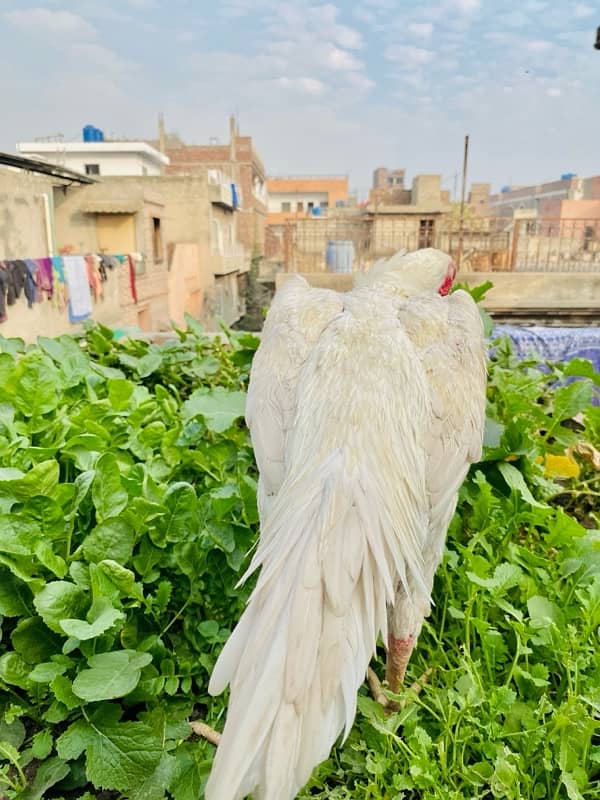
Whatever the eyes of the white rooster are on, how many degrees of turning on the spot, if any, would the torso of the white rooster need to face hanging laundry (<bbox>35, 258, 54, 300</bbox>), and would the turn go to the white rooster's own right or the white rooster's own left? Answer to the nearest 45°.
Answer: approximately 45° to the white rooster's own left

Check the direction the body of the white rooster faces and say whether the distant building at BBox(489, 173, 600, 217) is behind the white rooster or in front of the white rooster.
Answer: in front

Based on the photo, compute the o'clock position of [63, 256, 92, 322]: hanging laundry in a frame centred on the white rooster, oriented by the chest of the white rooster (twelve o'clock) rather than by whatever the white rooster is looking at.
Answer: The hanging laundry is roughly at 11 o'clock from the white rooster.

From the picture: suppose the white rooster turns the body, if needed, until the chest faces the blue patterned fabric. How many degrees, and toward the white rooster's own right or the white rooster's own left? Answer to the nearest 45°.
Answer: approximately 45° to the white rooster's own right

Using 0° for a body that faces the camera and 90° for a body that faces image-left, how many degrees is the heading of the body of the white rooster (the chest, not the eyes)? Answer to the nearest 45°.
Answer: approximately 180°

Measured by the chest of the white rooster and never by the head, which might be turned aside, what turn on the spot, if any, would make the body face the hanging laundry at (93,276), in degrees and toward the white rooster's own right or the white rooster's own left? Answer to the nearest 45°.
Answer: approximately 45° to the white rooster's own left

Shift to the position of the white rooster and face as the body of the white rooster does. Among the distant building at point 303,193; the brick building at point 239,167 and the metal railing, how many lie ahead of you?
3

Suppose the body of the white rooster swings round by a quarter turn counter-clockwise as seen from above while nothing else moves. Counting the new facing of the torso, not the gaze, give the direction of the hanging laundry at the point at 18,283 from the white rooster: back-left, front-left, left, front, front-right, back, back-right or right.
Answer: front-right

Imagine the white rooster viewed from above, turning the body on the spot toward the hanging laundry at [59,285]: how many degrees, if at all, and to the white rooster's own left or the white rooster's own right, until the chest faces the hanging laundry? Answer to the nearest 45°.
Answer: approximately 45° to the white rooster's own left

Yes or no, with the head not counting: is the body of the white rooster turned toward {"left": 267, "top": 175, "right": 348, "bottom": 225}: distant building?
yes

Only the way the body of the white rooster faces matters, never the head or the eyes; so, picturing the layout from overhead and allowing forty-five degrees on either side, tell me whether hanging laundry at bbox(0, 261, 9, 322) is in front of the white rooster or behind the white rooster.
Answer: in front

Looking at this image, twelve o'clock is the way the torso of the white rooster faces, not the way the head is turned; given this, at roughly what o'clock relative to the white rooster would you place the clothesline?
The clothesline is roughly at 11 o'clock from the white rooster.

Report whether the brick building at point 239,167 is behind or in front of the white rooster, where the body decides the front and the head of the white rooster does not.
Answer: in front
